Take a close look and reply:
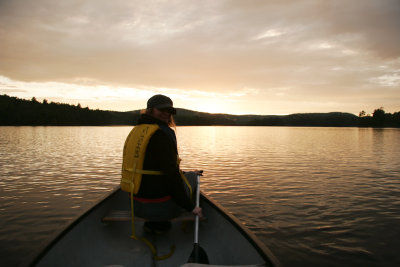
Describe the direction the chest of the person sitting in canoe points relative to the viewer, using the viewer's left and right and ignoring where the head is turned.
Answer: facing away from the viewer and to the right of the viewer

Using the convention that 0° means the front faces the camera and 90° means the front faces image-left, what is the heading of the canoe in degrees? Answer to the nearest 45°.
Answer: approximately 180°
